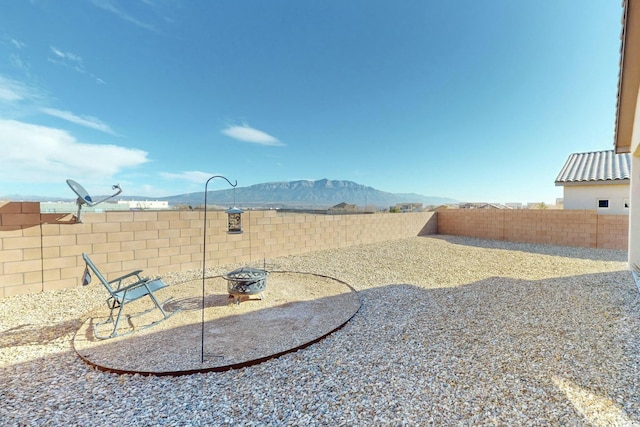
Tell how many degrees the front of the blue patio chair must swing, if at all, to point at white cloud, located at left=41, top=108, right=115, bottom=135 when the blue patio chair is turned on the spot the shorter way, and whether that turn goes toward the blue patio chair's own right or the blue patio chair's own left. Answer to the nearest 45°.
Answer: approximately 90° to the blue patio chair's own left

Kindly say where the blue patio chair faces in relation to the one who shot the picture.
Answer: facing to the right of the viewer

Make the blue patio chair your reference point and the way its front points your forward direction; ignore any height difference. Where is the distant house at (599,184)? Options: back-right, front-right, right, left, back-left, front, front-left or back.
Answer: front

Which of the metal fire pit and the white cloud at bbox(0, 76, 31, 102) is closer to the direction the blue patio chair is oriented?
the metal fire pit

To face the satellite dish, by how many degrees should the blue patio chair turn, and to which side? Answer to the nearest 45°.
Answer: approximately 90° to its left

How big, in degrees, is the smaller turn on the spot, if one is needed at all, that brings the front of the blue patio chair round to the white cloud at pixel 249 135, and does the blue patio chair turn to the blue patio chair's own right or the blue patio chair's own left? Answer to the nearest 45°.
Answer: approximately 45° to the blue patio chair's own left

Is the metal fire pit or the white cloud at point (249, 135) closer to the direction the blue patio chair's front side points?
the metal fire pit

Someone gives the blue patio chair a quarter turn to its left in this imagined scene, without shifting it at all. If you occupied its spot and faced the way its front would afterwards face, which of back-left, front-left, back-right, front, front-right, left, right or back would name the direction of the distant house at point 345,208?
front-right

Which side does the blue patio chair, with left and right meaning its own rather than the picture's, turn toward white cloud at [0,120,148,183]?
left

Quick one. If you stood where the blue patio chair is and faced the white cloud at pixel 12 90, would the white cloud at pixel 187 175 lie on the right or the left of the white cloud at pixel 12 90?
right

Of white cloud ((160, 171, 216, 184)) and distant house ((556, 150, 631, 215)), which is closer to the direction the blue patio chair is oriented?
the distant house

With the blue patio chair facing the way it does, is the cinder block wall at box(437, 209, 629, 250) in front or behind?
in front

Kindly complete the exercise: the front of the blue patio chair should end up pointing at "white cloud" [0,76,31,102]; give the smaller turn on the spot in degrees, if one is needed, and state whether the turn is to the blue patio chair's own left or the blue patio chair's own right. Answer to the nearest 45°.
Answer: approximately 90° to the blue patio chair's own left

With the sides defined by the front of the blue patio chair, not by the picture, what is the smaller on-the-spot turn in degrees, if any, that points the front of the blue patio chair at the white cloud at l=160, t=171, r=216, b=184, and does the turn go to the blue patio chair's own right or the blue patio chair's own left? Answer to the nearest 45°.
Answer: approximately 90° to the blue patio chair's own left
